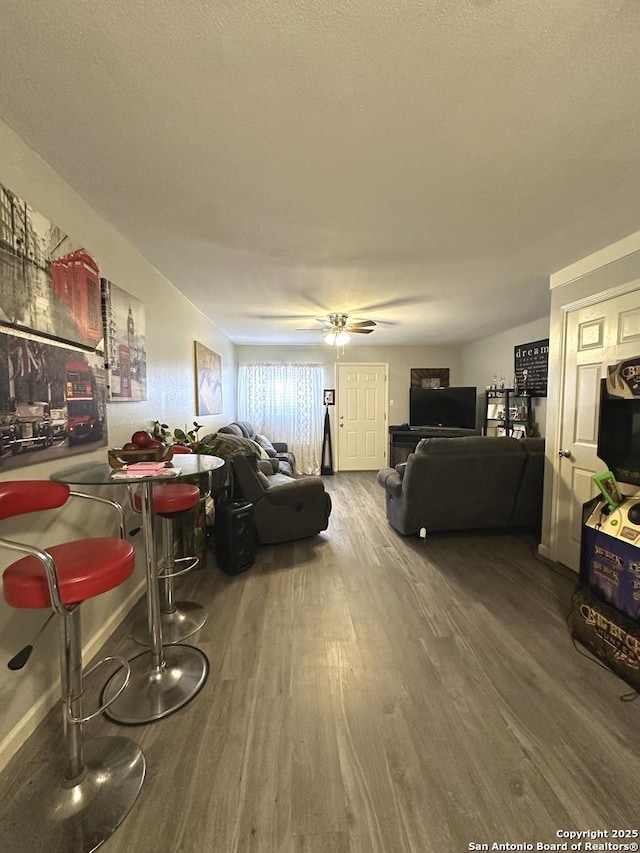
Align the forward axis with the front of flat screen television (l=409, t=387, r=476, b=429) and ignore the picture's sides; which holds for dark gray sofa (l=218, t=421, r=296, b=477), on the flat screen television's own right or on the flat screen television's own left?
on the flat screen television's own right

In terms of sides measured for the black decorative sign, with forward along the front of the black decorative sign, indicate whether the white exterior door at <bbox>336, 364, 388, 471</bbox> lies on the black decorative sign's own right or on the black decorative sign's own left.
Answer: on the black decorative sign's own right

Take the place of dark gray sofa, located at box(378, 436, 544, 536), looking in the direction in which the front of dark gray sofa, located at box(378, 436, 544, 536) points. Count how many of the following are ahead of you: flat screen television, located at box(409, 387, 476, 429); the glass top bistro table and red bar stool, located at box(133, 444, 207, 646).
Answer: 1

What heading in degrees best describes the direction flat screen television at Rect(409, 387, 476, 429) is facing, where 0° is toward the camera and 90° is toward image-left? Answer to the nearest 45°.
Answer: approximately 0°

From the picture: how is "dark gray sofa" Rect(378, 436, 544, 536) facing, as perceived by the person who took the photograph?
facing away from the viewer

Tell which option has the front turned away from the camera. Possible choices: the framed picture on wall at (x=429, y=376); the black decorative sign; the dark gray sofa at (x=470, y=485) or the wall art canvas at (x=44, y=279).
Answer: the dark gray sofa

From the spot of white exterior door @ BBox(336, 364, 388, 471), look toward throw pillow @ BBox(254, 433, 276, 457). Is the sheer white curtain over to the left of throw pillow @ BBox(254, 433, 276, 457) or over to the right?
right

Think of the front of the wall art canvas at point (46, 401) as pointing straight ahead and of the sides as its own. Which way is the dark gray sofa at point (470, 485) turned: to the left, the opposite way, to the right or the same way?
to the left

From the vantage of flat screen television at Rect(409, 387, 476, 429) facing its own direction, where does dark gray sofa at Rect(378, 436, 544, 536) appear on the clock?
The dark gray sofa is roughly at 12 o'clock from the flat screen television.

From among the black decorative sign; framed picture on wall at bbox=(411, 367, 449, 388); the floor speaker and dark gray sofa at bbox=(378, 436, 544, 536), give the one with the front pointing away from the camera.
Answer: the dark gray sofa

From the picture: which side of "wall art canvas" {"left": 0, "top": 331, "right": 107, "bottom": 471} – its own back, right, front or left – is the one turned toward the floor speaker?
left

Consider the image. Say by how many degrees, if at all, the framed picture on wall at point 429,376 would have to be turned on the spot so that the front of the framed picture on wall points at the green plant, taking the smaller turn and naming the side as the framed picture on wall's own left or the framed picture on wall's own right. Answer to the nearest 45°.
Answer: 0° — it already faces it

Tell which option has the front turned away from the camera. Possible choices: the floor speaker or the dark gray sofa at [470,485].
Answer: the dark gray sofa

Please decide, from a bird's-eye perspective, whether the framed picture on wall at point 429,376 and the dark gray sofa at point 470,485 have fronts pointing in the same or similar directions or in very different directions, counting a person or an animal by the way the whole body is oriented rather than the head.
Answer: very different directions
